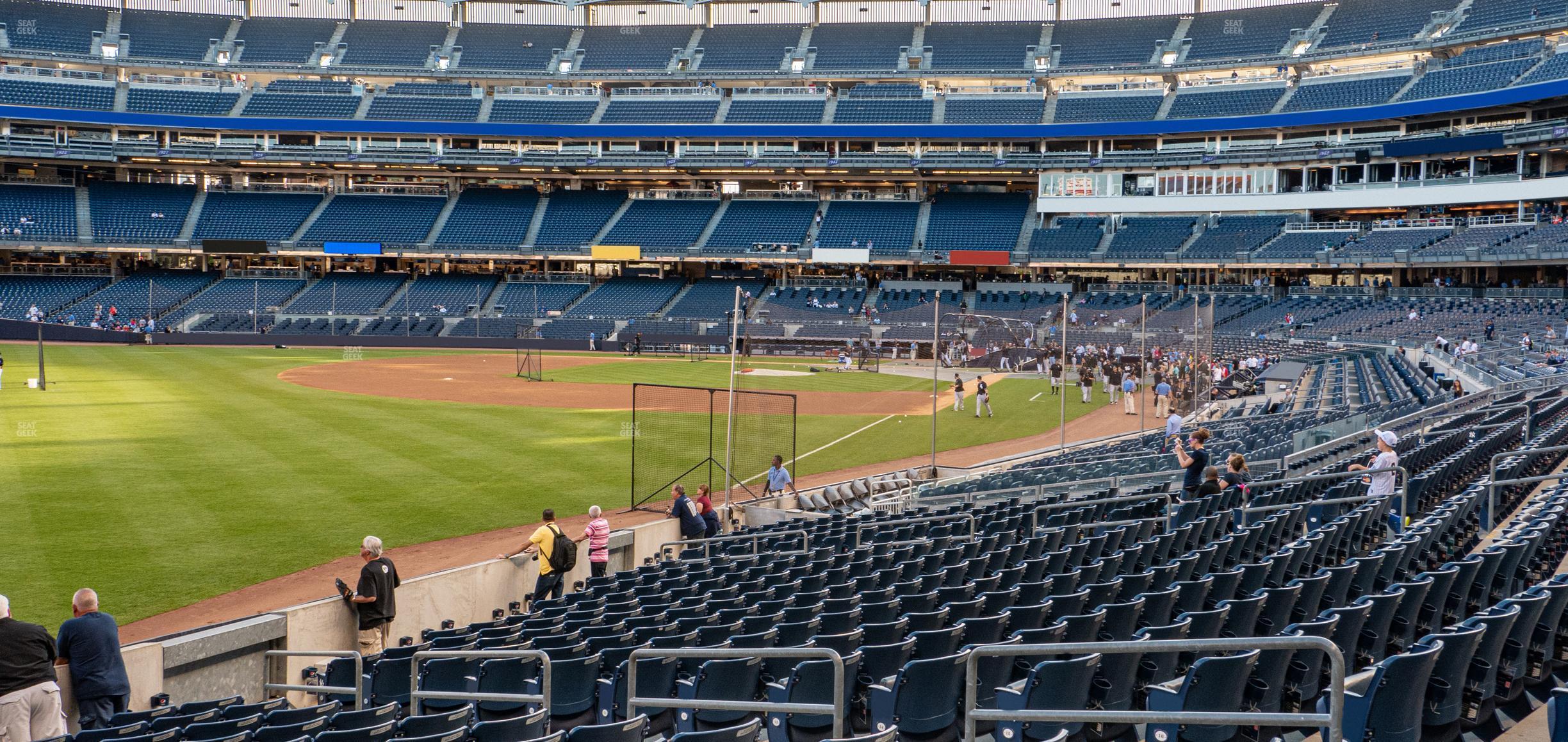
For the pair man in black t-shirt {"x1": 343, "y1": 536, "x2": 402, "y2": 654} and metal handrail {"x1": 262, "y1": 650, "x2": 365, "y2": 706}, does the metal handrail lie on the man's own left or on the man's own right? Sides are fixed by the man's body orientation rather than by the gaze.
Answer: on the man's own left

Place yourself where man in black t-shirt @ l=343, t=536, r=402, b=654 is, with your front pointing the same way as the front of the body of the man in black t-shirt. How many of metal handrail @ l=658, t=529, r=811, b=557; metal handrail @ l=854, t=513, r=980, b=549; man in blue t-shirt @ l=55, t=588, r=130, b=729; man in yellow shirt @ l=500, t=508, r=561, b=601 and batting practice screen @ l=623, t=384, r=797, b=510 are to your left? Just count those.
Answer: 1

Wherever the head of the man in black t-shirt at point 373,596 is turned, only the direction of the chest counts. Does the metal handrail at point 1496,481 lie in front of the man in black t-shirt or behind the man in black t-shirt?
behind

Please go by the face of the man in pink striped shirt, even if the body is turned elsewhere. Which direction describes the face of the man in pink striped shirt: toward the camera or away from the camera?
away from the camera

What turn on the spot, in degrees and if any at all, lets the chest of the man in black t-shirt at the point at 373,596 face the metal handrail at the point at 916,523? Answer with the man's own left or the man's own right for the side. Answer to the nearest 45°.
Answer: approximately 135° to the man's own right

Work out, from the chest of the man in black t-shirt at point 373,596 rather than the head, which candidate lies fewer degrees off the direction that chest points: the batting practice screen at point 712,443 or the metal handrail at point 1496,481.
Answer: the batting practice screen

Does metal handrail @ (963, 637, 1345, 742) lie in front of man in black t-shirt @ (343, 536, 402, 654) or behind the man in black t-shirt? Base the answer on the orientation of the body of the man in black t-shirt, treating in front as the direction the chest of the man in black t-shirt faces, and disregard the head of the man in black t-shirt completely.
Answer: behind

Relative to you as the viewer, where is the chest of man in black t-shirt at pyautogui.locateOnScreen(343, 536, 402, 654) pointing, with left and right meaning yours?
facing away from the viewer and to the left of the viewer

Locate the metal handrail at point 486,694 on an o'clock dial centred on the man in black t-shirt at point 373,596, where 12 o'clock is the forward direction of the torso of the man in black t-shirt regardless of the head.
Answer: The metal handrail is roughly at 7 o'clock from the man in black t-shirt.

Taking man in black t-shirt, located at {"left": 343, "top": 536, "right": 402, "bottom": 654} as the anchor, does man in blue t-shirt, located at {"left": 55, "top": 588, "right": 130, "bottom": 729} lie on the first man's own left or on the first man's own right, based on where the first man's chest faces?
on the first man's own left

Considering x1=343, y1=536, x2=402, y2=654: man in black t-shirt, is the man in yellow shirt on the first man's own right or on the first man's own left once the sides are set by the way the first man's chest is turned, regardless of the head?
on the first man's own right
